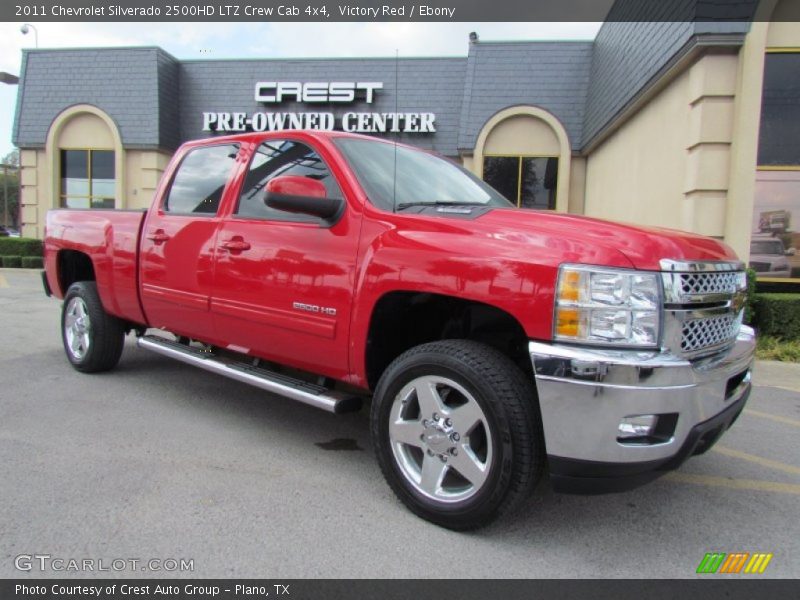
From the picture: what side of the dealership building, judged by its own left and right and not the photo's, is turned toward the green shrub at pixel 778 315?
front

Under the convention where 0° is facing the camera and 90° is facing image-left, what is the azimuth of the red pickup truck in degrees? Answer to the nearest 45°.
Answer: approximately 315°

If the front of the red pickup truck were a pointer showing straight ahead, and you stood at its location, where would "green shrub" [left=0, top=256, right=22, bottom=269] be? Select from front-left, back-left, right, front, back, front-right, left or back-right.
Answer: back

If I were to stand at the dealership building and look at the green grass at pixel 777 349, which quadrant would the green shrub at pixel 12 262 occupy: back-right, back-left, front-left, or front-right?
back-right

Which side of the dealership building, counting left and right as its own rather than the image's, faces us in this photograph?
front

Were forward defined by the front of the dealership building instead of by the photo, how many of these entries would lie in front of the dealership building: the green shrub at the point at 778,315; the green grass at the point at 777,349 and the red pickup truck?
3

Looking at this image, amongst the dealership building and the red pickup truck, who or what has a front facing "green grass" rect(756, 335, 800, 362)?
the dealership building

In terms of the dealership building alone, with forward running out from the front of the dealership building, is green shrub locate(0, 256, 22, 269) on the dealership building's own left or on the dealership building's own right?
on the dealership building's own right

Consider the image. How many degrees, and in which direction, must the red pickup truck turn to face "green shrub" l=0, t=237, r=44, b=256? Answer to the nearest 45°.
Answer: approximately 180°

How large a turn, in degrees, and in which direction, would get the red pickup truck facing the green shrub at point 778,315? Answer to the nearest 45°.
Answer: approximately 90° to its left

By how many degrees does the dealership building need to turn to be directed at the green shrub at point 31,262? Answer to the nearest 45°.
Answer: approximately 90° to its right

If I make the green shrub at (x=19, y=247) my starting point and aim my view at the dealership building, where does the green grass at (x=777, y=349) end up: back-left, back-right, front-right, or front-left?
front-right

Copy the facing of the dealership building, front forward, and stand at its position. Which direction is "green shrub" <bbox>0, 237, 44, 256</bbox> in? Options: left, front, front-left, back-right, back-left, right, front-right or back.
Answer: right

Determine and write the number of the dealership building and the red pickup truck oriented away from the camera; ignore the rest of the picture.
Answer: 0
